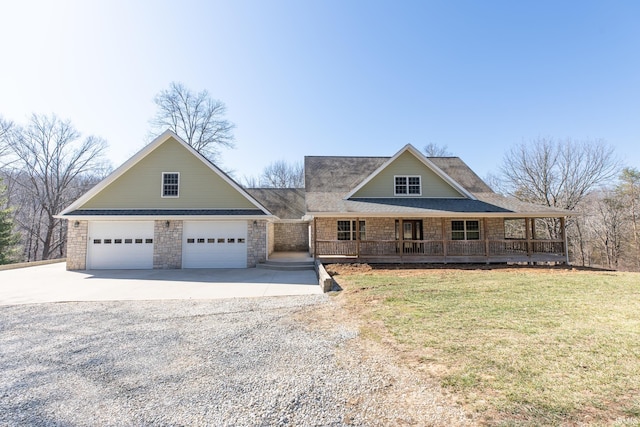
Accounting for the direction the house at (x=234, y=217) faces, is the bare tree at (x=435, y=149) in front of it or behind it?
behind

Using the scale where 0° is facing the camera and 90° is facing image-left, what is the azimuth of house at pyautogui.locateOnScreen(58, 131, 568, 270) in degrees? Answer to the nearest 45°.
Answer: approximately 0°

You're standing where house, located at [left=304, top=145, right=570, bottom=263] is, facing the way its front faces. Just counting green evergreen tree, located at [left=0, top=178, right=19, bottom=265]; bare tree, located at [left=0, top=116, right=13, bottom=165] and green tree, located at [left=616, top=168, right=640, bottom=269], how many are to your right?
2

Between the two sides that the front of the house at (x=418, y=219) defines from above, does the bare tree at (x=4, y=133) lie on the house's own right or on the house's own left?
on the house's own right

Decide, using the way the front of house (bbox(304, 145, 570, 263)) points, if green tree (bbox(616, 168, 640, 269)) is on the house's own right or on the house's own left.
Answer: on the house's own left

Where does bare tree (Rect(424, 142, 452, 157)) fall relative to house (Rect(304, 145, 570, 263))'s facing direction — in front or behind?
behind

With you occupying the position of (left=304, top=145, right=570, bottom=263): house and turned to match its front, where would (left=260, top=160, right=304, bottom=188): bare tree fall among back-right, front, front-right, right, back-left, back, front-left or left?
back-right

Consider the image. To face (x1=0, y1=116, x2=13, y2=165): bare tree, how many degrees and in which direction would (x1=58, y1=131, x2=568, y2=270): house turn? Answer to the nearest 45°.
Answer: approximately 135° to its right

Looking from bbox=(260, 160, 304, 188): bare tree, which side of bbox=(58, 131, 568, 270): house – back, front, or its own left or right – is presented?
back
